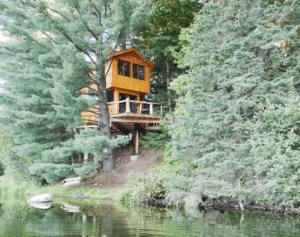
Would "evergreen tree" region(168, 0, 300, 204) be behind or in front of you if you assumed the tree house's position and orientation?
in front

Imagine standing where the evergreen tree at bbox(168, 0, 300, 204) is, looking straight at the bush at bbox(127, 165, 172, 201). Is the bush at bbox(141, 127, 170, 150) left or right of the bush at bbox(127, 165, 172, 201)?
right

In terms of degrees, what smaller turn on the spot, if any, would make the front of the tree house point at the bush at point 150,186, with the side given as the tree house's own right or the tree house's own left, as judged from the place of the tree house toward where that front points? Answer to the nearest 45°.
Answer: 0° — it already faces it

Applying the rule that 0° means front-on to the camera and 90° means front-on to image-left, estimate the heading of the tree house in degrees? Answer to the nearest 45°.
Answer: approximately 0°
